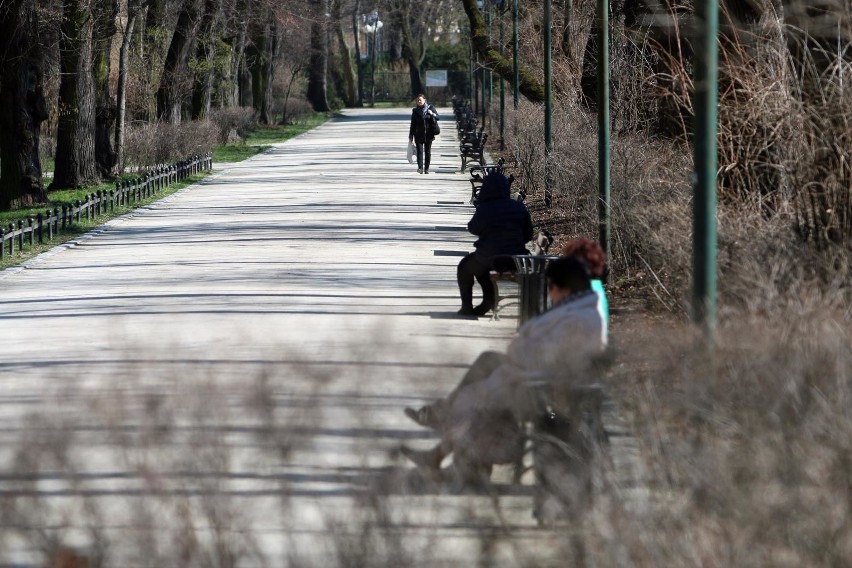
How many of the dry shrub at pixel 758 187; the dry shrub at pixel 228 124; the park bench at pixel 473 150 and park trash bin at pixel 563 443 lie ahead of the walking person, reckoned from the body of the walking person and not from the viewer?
2

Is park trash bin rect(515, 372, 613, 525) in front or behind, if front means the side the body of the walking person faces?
in front

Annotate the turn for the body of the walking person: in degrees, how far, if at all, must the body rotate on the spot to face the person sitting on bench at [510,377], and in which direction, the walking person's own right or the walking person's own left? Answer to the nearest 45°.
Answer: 0° — they already face them

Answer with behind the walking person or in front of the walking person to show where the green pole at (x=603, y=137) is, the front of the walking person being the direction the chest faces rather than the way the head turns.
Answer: in front

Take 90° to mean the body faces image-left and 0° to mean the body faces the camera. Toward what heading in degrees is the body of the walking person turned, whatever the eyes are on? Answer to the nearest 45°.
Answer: approximately 0°

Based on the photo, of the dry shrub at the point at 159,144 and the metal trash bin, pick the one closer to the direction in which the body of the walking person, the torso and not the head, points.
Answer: the metal trash bin

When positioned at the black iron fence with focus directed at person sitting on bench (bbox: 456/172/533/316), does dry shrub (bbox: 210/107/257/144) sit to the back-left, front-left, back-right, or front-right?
back-left

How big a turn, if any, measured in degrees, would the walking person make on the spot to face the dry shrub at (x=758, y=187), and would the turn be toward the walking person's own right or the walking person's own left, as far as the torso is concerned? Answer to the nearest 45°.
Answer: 0° — they already face it

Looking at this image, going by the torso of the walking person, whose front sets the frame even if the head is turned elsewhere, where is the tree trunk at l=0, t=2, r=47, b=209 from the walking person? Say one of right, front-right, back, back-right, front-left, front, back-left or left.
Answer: front-right

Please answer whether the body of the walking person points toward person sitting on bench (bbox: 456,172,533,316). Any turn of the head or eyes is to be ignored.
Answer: yes

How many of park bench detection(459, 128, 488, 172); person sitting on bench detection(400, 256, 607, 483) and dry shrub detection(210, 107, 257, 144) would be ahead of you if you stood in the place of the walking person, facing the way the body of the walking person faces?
1
